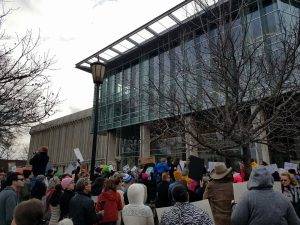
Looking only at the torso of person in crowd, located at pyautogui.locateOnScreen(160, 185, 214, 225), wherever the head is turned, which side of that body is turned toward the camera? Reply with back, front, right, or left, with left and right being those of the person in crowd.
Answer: back

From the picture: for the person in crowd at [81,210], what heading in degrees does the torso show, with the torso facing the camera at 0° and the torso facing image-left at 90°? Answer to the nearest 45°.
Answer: approximately 225°

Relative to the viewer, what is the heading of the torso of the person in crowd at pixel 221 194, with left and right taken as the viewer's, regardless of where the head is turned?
facing away from the viewer

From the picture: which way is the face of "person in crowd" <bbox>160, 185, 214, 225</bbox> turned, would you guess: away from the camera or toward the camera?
away from the camera

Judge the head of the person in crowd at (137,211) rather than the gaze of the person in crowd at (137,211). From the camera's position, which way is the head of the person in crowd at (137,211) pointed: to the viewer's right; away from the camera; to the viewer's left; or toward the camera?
away from the camera

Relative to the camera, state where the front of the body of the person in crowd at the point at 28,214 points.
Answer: away from the camera

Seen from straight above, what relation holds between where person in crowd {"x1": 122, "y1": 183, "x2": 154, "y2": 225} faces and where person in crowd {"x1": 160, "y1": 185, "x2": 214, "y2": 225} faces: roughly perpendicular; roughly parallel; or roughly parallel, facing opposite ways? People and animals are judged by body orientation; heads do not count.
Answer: roughly parallel

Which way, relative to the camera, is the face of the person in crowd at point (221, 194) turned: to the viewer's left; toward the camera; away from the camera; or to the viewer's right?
away from the camera

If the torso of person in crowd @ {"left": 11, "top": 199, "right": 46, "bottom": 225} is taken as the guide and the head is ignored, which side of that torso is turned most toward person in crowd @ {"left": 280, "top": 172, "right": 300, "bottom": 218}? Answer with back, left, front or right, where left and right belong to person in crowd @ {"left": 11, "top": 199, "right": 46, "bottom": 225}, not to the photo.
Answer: right

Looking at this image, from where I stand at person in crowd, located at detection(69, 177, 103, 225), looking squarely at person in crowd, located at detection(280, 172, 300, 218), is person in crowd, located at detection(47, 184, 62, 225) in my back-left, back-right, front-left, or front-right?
back-left

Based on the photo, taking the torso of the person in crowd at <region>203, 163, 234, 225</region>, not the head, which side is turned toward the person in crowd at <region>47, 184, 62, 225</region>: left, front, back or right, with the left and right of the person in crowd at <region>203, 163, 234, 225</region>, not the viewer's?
left

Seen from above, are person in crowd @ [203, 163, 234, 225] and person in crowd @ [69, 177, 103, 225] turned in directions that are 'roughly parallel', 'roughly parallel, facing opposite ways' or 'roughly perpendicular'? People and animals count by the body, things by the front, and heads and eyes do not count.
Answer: roughly parallel

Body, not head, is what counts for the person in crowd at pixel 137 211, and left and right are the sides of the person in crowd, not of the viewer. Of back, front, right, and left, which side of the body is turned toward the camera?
back
